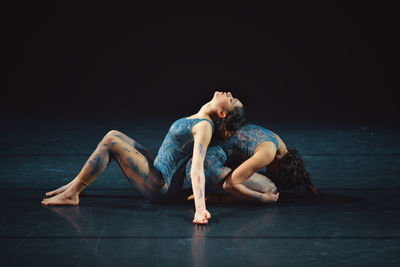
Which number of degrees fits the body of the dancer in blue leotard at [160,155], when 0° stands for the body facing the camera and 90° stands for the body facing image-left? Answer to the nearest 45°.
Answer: approximately 90°

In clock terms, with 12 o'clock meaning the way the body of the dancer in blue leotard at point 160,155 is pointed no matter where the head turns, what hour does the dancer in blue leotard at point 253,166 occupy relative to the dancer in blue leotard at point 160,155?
the dancer in blue leotard at point 253,166 is roughly at 6 o'clock from the dancer in blue leotard at point 160,155.
